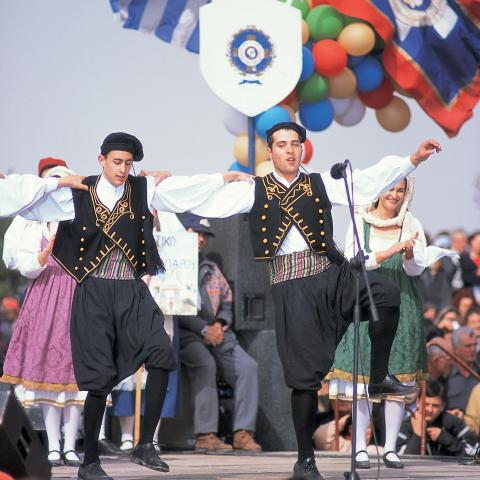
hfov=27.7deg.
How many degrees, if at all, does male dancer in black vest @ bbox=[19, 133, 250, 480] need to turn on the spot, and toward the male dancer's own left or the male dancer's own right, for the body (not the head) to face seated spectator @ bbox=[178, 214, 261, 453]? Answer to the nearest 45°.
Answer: approximately 180°

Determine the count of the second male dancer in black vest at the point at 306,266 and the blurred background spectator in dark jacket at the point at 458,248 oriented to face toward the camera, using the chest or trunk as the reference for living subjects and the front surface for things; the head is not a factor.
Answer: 2

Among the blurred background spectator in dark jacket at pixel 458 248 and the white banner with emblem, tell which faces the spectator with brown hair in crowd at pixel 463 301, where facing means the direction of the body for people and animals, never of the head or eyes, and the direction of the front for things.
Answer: the blurred background spectator in dark jacket at pixel 458 248

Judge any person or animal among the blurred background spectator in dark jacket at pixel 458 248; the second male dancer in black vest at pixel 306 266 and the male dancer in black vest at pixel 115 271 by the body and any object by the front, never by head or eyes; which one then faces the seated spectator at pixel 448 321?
the blurred background spectator in dark jacket at pixel 458 248

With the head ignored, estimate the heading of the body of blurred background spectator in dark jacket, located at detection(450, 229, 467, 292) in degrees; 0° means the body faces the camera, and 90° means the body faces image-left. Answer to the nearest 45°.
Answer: approximately 0°

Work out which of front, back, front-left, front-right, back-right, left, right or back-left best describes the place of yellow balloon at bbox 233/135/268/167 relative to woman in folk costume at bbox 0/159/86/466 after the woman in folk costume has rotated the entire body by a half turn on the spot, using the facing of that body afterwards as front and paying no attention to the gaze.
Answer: right

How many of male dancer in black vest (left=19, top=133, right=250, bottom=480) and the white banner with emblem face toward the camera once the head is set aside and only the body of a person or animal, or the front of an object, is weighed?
2
